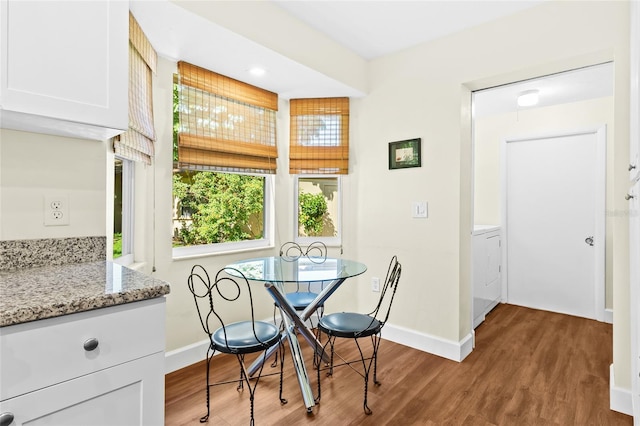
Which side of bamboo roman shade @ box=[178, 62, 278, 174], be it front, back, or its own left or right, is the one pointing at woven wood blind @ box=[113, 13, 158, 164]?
right

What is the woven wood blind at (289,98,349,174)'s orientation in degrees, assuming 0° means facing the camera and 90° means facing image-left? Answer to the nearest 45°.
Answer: approximately 0°

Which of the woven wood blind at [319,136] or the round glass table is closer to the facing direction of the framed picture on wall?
the round glass table

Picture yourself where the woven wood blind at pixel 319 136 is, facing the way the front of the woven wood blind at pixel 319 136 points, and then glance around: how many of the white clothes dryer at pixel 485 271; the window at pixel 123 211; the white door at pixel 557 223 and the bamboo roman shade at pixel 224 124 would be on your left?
2

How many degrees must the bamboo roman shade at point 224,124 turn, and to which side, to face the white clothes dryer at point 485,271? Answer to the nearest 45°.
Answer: approximately 45° to its left

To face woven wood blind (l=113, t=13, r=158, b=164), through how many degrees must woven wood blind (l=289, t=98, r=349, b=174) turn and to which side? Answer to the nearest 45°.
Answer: approximately 45° to its right

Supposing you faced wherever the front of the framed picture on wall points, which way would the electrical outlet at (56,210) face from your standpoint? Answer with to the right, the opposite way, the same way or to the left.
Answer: to the left

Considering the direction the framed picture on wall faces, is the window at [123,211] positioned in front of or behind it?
in front

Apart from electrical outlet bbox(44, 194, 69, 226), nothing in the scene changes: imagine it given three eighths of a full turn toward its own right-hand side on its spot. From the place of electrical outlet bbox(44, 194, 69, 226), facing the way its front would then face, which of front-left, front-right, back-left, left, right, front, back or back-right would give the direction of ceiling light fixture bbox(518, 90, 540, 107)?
back-right

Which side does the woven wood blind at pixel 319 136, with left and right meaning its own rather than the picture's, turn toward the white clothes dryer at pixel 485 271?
left
